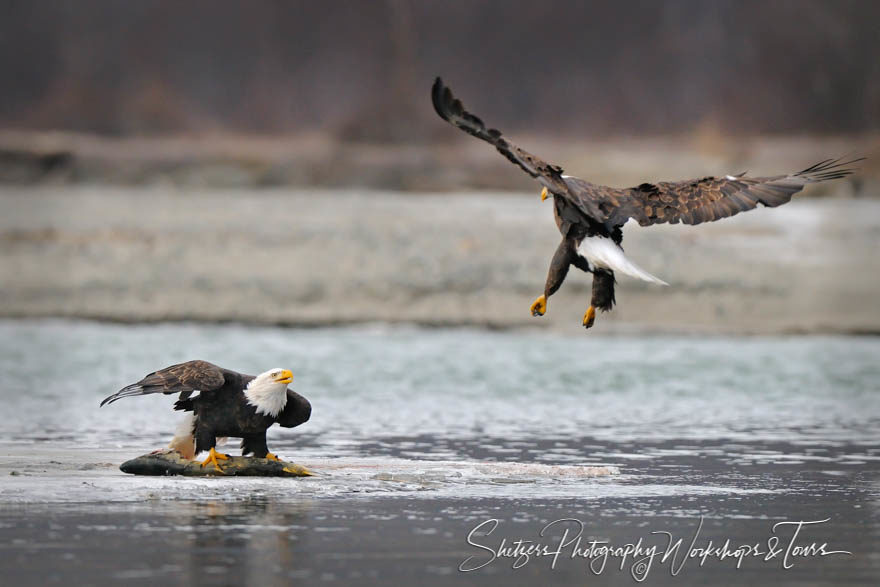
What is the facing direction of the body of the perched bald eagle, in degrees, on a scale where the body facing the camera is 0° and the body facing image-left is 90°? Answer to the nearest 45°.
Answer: approximately 315°

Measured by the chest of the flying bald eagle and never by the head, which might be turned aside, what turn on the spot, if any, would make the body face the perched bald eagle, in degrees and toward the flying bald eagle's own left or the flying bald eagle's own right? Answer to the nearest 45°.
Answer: approximately 45° to the flying bald eagle's own left

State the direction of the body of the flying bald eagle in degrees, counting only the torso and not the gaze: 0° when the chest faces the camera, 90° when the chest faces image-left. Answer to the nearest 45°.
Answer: approximately 135°

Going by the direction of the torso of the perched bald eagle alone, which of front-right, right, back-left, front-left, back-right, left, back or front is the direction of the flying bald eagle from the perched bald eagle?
front-left

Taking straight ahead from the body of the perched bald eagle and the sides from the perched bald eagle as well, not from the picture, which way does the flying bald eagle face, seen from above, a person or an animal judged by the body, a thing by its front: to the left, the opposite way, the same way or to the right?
the opposite way
